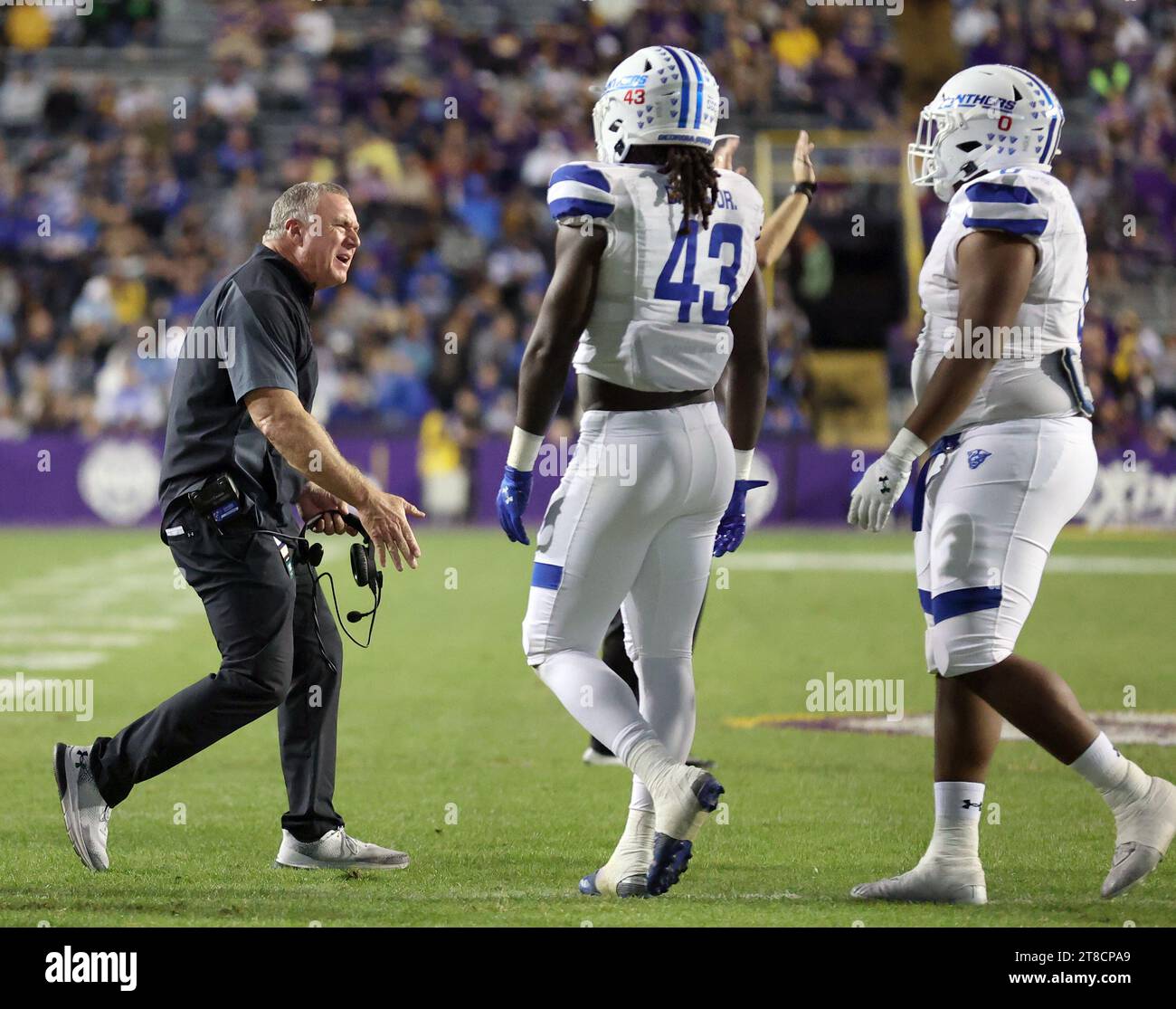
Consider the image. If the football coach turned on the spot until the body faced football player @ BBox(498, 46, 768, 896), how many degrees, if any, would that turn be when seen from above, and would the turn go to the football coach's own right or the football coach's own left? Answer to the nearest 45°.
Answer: approximately 45° to the football coach's own right

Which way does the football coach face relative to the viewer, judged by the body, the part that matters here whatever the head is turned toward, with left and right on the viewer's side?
facing to the right of the viewer

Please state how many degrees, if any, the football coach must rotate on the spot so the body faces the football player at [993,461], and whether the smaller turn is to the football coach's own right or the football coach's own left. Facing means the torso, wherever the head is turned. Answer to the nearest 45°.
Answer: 0° — they already face them

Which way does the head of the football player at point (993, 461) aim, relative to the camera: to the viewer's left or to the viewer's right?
to the viewer's left

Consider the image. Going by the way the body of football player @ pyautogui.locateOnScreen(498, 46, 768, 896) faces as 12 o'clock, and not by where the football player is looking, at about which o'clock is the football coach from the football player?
The football coach is roughly at 11 o'clock from the football player.

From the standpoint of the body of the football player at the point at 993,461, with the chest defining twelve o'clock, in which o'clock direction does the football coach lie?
The football coach is roughly at 12 o'clock from the football player.

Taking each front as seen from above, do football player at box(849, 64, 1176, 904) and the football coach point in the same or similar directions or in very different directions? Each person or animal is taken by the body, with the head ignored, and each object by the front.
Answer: very different directions

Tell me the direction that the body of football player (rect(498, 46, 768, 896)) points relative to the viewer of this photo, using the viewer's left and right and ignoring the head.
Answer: facing away from the viewer and to the left of the viewer

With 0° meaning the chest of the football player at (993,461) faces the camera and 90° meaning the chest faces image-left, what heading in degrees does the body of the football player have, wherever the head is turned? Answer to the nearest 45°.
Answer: approximately 90°

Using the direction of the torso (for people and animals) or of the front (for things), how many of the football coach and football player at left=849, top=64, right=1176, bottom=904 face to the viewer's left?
1
